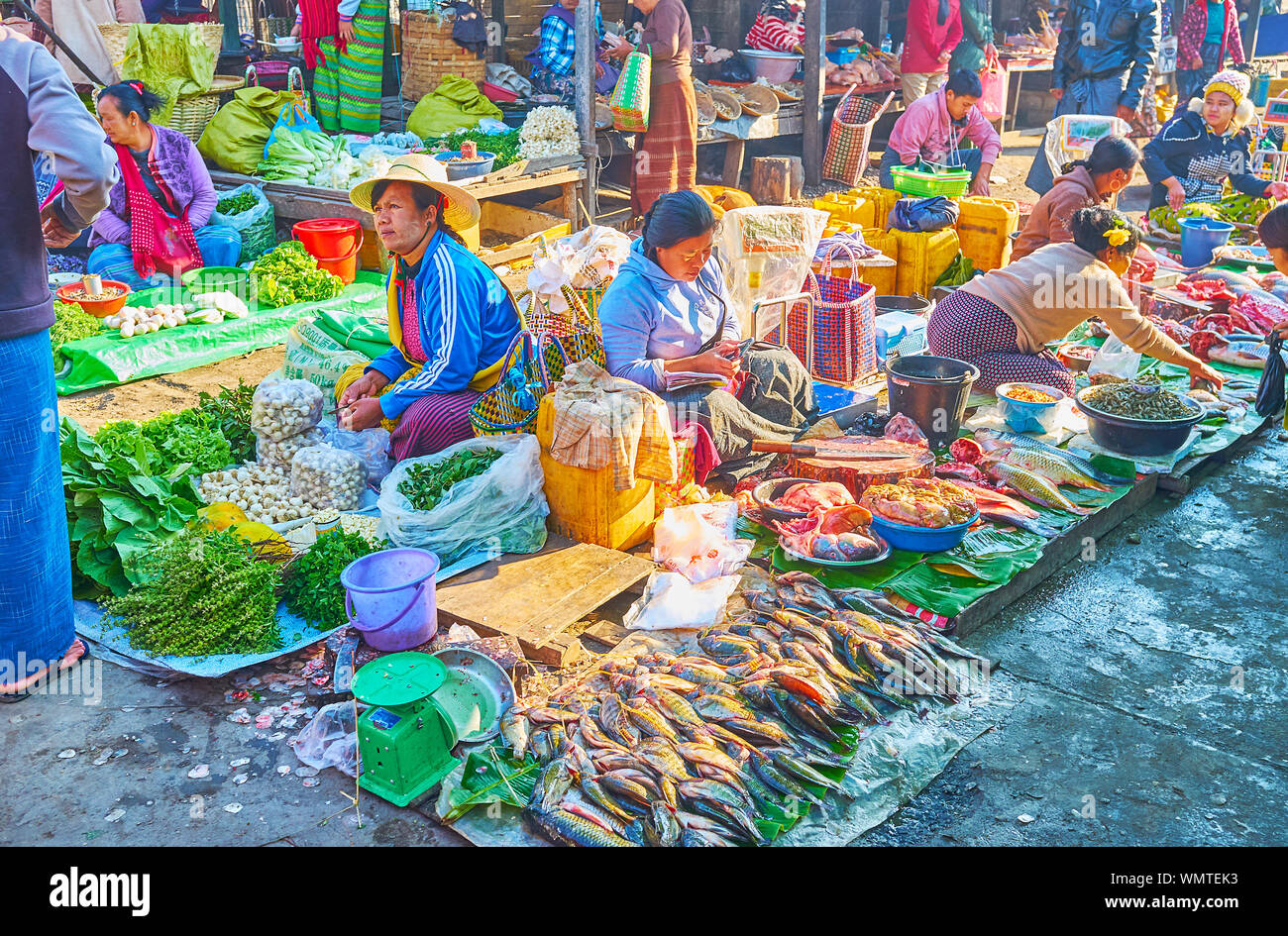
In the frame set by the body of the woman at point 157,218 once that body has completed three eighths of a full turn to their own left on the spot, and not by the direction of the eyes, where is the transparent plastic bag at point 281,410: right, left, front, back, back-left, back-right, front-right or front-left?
right

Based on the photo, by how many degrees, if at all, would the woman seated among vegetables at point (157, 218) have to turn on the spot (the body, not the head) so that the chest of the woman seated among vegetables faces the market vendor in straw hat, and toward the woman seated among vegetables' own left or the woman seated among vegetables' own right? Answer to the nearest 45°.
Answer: approximately 45° to the woman seated among vegetables' own left

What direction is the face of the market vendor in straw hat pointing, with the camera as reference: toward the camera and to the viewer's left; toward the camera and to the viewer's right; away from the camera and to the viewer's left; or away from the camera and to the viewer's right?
toward the camera and to the viewer's left

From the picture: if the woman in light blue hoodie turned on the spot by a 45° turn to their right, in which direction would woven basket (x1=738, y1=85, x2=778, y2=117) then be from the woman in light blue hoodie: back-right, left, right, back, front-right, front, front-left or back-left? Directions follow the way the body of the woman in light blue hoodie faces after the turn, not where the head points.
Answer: back

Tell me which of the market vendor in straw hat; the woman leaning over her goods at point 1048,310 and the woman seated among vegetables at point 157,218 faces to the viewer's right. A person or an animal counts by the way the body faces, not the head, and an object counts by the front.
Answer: the woman leaning over her goods at point 1048,310

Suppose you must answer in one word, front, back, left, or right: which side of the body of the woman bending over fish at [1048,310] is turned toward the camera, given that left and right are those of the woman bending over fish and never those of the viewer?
right

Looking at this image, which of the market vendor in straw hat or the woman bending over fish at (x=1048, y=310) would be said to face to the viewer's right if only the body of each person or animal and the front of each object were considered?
the woman bending over fish

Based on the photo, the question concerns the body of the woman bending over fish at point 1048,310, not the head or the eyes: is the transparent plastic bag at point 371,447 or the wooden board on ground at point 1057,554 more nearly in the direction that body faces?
the wooden board on ground

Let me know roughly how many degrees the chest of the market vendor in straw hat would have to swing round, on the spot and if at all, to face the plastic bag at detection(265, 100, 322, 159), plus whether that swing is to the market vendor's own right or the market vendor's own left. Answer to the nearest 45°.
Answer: approximately 135° to the market vendor's own right

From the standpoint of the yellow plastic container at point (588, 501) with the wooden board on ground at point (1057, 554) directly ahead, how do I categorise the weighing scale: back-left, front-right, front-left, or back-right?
back-right

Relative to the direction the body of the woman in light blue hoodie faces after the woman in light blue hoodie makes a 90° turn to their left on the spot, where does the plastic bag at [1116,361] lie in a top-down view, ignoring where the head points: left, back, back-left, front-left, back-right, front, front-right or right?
front
